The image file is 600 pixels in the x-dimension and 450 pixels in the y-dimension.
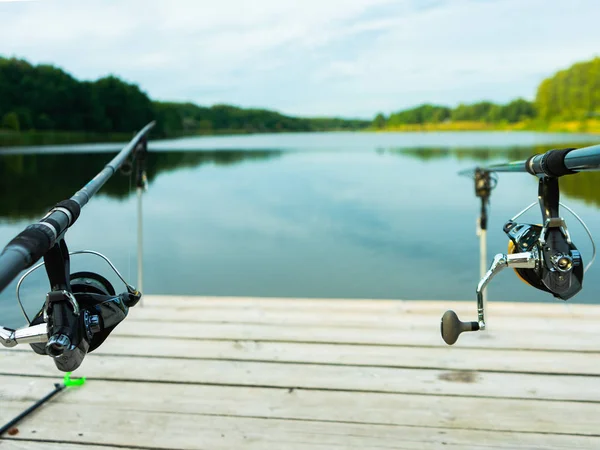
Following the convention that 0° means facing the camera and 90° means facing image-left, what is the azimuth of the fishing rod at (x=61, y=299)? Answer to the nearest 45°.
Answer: approximately 225°
